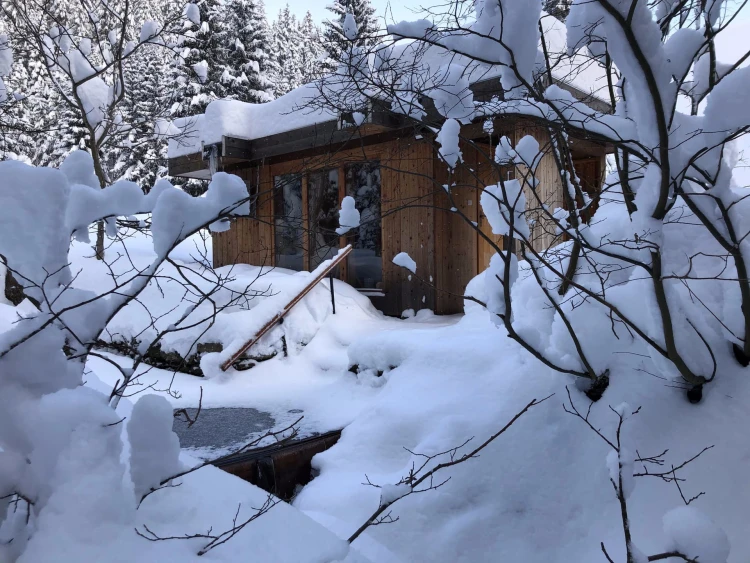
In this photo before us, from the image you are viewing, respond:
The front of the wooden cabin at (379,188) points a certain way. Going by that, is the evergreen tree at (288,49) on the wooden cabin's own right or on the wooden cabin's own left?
on the wooden cabin's own right

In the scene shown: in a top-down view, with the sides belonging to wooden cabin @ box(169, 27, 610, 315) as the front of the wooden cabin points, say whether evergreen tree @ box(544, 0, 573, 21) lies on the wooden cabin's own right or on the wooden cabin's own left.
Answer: on the wooden cabin's own left

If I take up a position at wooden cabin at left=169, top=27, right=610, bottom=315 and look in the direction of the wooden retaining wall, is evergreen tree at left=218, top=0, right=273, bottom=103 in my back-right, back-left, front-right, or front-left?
back-right

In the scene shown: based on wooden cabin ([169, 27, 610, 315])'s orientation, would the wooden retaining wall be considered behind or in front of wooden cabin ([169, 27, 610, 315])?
in front

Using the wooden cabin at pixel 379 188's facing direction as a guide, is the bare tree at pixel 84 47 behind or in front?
in front

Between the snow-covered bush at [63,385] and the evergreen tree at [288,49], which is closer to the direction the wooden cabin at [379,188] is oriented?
the snow-covered bush

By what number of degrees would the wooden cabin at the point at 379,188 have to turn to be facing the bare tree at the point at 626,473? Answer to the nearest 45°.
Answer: approximately 45° to its left

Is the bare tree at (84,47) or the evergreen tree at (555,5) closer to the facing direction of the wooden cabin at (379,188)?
the bare tree

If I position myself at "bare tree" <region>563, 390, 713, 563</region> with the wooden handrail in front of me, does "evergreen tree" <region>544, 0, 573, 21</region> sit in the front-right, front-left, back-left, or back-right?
front-right

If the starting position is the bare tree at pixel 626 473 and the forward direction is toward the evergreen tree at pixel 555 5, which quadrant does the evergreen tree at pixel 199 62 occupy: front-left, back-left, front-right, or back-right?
front-left

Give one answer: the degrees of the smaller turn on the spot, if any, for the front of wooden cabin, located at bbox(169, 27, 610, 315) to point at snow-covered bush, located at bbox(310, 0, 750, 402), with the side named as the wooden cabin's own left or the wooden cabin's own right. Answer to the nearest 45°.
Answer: approximately 45° to the wooden cabin's own left

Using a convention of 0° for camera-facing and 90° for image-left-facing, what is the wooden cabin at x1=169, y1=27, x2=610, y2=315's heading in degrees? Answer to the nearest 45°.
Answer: approximately 45°
